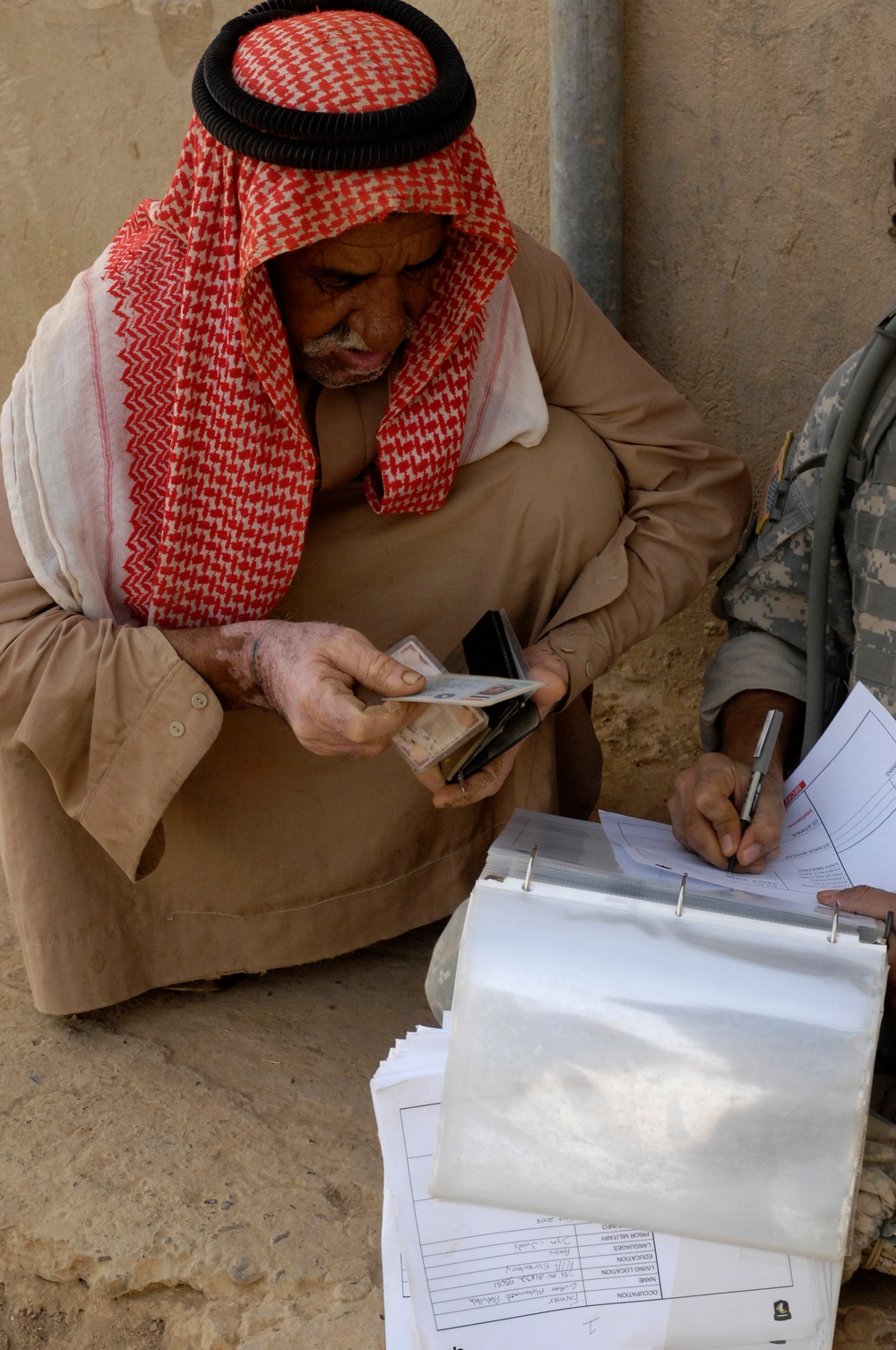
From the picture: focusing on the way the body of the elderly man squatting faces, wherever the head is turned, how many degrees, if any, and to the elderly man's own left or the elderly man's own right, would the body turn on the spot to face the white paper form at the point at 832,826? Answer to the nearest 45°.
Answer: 0° — they already face it

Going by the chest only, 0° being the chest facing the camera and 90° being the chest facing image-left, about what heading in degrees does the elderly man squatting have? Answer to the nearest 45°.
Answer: approximately 315°
